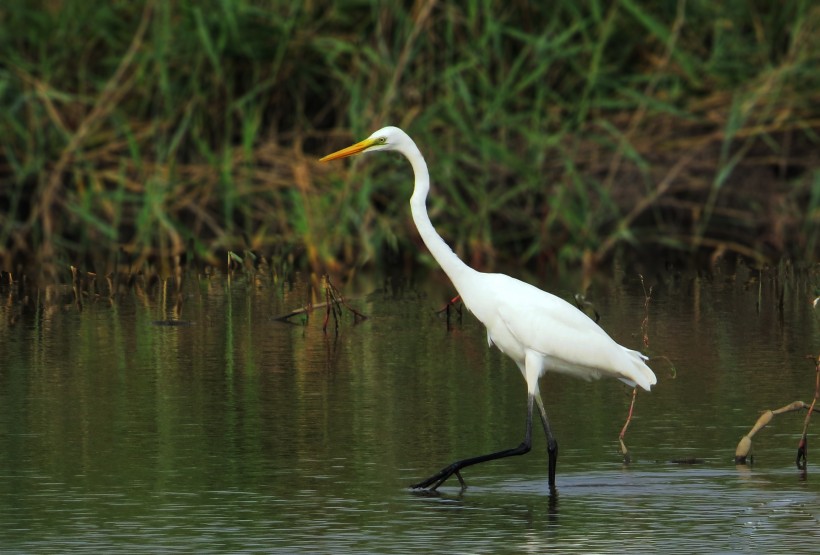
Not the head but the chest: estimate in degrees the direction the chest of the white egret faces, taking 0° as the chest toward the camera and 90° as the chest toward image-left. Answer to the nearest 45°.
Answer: approximately 90°
